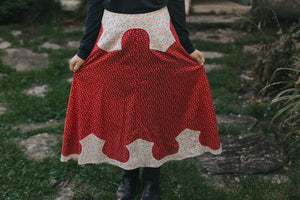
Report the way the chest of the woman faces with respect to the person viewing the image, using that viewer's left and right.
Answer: facing the viewer

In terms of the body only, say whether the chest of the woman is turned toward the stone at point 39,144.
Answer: no

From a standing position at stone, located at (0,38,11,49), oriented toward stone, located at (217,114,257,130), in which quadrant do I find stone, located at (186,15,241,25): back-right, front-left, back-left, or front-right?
front-left

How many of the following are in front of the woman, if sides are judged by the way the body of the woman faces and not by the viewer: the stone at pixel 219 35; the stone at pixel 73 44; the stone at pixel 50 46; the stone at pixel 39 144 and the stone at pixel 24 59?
0

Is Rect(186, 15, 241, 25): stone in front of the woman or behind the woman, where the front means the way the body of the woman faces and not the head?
behind

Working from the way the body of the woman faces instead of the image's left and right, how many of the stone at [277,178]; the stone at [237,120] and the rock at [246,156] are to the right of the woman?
0

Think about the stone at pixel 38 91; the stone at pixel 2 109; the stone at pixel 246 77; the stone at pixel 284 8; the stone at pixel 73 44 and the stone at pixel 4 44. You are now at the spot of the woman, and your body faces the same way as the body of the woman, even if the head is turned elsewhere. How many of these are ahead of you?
0

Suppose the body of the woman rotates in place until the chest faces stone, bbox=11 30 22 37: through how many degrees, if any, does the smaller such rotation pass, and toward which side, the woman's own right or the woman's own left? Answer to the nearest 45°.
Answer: approximately 135° to the woman's own right

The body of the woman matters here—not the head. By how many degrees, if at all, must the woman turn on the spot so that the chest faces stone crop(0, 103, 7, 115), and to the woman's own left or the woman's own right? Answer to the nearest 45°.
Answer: approximately 135° to the woman's own right

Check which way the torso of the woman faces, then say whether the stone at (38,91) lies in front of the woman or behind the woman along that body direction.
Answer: behind

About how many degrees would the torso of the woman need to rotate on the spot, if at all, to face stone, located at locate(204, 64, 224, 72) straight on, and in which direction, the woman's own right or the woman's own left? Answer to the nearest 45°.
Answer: approximately 180°

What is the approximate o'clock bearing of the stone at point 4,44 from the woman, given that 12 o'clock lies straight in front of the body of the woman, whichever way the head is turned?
The stone is roughly at 5 o'clock from the woman.

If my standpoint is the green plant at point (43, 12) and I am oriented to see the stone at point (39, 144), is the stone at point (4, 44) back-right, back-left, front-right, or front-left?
front-right

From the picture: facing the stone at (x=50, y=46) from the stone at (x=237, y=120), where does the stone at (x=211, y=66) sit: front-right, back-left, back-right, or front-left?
front-right

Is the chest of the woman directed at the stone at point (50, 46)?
no

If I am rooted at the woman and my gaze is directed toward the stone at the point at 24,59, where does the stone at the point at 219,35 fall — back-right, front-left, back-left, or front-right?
front-right

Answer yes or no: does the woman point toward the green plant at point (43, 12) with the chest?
no

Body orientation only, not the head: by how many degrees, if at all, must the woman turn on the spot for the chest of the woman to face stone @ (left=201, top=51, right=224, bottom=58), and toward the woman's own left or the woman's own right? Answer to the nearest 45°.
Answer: approximately 180°

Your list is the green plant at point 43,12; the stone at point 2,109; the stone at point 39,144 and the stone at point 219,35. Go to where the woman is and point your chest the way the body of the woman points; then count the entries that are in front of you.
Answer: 0

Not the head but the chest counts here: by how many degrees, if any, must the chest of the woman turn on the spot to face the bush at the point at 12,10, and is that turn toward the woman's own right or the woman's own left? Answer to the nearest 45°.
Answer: approximately 135° to the woman's own right
